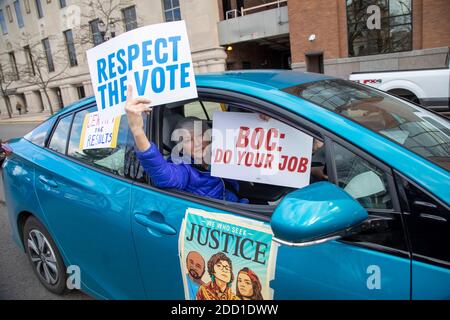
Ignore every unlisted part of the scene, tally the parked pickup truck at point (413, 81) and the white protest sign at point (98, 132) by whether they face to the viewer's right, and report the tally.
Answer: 1

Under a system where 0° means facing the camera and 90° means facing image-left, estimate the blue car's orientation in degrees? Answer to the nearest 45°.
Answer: approximately 315°

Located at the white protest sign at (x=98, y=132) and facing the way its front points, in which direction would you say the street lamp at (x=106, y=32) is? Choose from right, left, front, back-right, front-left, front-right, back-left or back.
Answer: back

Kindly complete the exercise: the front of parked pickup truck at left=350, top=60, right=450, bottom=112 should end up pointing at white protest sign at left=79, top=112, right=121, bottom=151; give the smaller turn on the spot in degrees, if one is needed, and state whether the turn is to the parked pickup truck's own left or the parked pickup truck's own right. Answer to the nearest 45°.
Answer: approximately 90° to the parked pickup truck's own right

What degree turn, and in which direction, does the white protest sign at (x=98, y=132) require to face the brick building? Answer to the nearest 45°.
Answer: approximately 135° to its left

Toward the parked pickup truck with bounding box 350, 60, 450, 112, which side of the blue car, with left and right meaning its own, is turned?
left

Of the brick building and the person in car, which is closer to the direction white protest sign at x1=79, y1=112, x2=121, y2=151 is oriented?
the person in car

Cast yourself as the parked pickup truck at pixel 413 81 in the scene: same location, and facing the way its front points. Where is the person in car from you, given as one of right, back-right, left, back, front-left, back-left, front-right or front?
right

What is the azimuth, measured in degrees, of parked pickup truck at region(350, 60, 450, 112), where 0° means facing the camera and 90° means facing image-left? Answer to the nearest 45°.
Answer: approximately 270°

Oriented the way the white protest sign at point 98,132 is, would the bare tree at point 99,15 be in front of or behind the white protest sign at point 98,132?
behind

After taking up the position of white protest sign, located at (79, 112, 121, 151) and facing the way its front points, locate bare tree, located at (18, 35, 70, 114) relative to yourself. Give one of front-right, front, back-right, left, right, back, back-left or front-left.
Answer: back
